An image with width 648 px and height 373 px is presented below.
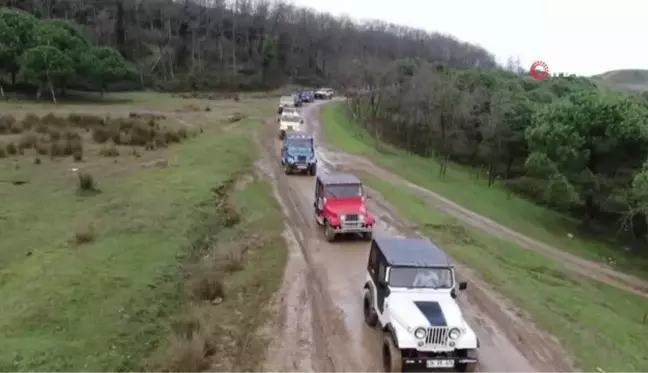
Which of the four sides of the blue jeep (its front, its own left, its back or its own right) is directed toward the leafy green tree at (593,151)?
left

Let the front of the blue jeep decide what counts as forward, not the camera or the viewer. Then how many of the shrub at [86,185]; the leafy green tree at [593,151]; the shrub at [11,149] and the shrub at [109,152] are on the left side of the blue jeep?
1

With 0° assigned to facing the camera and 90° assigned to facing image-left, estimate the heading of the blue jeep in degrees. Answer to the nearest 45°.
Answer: approximately 0°

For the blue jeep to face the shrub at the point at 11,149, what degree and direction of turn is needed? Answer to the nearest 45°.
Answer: approximately 90° to its right

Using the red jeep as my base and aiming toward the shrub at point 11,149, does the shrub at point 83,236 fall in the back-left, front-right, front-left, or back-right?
front-left

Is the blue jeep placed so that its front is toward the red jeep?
yes

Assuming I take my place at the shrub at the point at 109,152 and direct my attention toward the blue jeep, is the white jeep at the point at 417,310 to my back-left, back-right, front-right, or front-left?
front-right

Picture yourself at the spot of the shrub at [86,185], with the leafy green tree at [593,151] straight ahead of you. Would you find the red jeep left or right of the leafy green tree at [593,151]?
right

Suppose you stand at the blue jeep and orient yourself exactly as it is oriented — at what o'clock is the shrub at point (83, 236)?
The shrub is roughly at 1 o'clock from the blue jeep.

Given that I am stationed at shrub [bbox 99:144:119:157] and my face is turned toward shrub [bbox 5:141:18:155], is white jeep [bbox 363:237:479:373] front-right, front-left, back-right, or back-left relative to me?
back-left

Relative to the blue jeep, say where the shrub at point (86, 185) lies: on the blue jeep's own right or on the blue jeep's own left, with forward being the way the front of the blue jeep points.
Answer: on the blue jeep's own right

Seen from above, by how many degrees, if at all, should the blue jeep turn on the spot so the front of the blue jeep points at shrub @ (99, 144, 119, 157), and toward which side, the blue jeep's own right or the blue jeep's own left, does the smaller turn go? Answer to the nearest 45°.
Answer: approximately 90° to the blue jeep's own right

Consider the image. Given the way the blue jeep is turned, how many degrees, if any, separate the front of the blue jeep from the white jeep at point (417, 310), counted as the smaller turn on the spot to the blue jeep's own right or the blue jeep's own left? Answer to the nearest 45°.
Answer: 0° — it already faces it

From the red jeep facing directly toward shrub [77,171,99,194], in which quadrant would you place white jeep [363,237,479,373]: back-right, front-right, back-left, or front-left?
back-left
